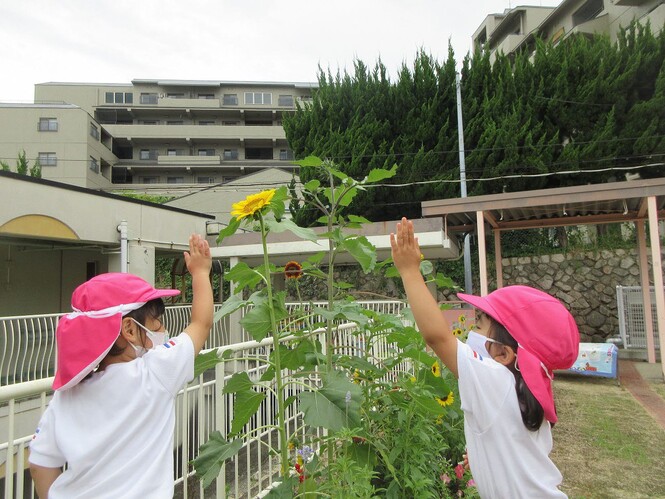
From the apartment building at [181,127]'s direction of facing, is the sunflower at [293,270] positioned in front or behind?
in front

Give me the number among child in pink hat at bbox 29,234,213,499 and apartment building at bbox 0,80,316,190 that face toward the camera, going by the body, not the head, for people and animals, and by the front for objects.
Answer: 1

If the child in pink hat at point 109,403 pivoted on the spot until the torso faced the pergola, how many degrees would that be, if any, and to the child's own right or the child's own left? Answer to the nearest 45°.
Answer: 0° — they already face it

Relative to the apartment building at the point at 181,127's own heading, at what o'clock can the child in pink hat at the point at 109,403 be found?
The child in pink hat is roughly at 12 o'clock from the apartment building.

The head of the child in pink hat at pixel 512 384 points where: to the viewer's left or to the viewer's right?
to the viewer's left

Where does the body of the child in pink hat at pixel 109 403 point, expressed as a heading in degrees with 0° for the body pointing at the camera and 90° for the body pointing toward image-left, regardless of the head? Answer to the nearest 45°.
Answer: approximately 225°

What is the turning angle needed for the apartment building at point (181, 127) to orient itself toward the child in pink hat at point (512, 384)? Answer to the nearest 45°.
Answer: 0° — it already faces them

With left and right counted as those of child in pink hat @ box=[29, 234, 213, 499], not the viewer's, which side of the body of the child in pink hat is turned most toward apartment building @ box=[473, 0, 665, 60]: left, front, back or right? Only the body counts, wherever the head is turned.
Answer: front

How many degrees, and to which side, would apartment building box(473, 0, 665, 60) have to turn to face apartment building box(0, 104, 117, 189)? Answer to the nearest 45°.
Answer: approximately 45° to its right

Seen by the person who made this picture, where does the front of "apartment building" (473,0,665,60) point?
facing the viewer and to the left of the viewer

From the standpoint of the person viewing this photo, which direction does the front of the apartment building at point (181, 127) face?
facing the viewer

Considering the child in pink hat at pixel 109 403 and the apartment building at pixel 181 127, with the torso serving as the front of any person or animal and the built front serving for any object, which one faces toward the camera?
the apartment building

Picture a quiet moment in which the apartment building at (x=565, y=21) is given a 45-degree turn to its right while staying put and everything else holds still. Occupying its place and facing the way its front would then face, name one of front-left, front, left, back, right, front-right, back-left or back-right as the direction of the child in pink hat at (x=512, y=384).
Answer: left
